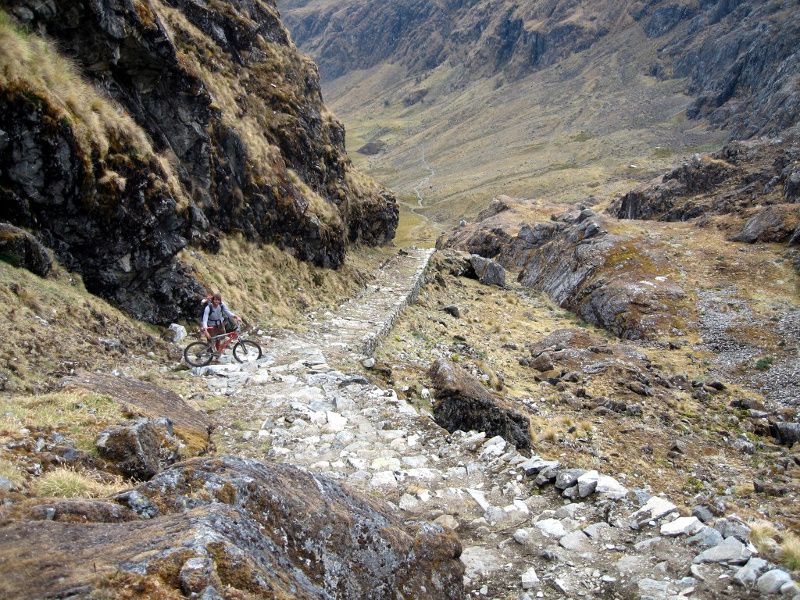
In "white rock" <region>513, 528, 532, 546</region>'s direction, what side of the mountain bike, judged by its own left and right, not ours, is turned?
right

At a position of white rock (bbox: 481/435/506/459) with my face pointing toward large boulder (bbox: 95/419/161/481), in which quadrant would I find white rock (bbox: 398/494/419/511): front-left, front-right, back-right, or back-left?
front-left

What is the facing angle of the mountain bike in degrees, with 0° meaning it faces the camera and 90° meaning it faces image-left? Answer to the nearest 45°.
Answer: approximately 270°

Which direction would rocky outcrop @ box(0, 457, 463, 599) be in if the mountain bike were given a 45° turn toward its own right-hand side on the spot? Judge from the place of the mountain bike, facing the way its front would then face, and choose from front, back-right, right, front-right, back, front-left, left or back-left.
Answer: front-right

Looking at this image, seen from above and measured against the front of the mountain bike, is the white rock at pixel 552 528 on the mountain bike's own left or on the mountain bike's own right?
on the mountain bike's own right

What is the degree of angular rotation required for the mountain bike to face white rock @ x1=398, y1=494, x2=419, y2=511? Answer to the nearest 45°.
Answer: approximately 90° to its right

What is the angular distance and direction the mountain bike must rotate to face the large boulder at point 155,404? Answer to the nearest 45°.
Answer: approximately 90° to its right

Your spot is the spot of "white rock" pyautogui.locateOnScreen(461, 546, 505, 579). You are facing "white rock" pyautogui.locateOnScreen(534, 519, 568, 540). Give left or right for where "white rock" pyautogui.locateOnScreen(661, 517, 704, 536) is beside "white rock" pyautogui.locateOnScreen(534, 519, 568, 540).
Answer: right

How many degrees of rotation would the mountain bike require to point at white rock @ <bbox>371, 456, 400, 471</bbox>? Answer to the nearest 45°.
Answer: approximately 90° to its right

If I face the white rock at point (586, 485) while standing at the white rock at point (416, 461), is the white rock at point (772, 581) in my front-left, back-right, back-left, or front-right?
front-right
